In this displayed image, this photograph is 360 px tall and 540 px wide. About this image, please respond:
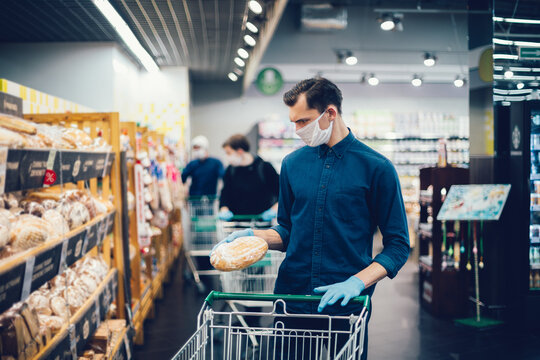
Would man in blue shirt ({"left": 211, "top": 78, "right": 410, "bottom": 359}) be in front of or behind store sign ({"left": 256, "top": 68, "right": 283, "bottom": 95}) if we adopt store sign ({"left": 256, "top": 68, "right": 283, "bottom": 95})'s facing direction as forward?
in front

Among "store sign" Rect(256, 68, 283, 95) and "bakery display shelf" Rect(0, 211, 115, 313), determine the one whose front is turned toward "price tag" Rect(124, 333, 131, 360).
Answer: the store sign

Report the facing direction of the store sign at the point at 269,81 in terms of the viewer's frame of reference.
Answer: facing the viewer

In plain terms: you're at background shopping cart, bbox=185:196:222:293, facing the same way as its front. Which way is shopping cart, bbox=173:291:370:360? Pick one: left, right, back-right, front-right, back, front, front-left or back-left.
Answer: front

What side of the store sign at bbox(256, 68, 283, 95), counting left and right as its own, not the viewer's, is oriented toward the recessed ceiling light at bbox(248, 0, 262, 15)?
front

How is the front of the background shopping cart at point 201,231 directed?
toward the camera

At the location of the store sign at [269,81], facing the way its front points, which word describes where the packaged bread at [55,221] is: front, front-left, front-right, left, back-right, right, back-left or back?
front

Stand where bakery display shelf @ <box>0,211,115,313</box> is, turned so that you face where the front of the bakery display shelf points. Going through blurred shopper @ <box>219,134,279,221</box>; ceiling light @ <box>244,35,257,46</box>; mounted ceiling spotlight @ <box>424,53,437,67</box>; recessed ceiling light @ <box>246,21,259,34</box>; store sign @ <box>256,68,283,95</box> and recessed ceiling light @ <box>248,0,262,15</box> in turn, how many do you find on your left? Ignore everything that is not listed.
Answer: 6

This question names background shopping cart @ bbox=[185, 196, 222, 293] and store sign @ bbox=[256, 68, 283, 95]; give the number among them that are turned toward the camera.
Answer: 2

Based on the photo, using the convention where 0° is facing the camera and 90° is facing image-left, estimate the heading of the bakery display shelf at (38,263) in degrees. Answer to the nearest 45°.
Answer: approximately 315°

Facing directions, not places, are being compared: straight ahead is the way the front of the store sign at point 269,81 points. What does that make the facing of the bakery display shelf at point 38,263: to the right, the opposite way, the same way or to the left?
to the left

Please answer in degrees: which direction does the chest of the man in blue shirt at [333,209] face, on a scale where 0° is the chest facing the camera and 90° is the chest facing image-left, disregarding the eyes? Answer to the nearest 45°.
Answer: approximately 45°
